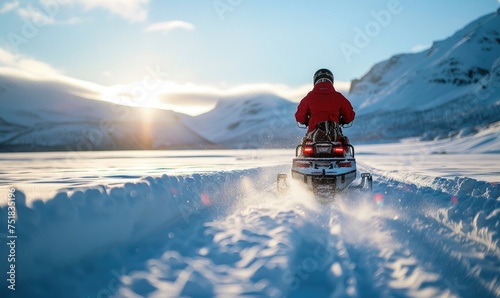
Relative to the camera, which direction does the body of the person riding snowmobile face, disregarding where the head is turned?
away from the camera

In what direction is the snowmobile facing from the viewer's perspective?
away from the camera

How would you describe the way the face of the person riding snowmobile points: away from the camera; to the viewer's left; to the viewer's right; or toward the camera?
away from the camera
